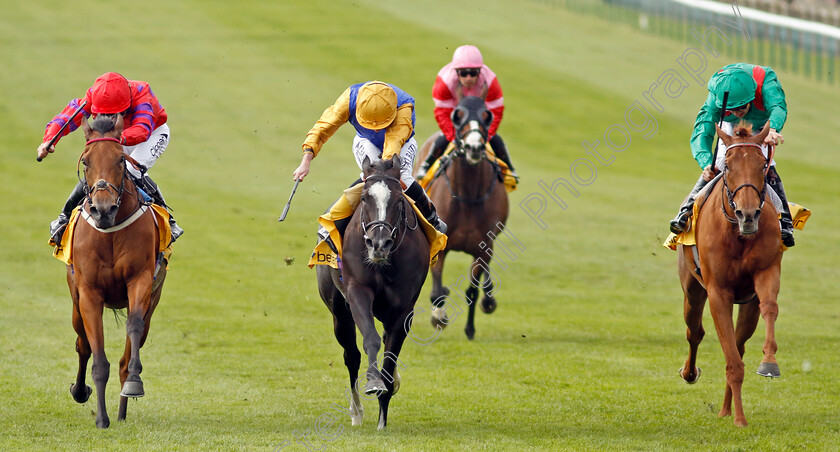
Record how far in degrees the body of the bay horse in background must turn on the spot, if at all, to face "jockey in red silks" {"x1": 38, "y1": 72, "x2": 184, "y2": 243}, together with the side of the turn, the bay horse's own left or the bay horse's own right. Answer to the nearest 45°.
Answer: approximately 45° to the bay horse's own right

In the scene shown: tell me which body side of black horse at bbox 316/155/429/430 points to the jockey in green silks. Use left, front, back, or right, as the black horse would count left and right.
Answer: left

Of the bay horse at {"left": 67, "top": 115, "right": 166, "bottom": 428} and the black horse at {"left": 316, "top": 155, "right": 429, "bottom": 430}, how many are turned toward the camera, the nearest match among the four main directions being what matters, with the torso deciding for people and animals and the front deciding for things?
2

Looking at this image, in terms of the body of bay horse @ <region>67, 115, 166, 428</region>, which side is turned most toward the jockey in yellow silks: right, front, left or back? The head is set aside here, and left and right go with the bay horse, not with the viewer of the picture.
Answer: left
